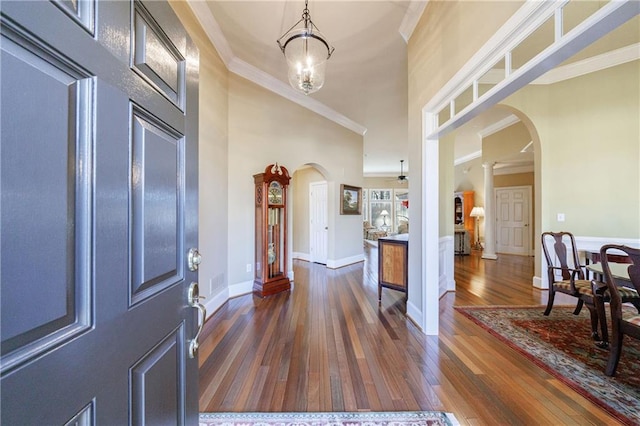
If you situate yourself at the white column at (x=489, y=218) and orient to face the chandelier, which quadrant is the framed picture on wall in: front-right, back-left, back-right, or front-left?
front-right

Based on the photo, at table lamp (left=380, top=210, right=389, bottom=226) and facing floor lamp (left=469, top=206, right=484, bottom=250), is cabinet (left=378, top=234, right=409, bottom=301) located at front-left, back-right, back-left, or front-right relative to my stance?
front-right

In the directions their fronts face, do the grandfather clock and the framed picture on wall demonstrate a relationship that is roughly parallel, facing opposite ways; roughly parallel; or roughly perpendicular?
roughly parallel

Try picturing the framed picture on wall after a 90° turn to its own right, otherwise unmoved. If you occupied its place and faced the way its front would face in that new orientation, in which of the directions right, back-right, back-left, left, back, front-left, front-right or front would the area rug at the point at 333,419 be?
front-left

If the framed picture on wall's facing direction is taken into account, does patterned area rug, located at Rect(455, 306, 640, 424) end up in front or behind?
in front

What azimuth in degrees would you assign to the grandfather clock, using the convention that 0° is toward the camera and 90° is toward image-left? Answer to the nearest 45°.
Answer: approximately 315°

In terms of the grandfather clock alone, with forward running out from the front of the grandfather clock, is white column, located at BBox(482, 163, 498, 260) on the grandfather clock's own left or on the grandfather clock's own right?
on the grandfather clock's own left

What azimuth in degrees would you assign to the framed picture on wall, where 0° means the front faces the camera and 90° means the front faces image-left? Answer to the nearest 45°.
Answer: approximately 315°

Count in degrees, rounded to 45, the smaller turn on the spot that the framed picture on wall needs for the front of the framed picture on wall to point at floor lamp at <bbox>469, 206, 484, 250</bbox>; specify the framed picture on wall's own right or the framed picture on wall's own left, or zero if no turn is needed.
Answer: approximately 90° to the framed picture on wall's own left

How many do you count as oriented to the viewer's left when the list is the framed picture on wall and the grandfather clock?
0

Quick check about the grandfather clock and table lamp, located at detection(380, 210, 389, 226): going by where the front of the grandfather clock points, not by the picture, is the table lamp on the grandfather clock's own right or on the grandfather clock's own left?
on the grandfather clock's own left

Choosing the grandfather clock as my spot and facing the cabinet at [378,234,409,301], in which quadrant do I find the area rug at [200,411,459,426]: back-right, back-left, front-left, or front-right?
front-right
